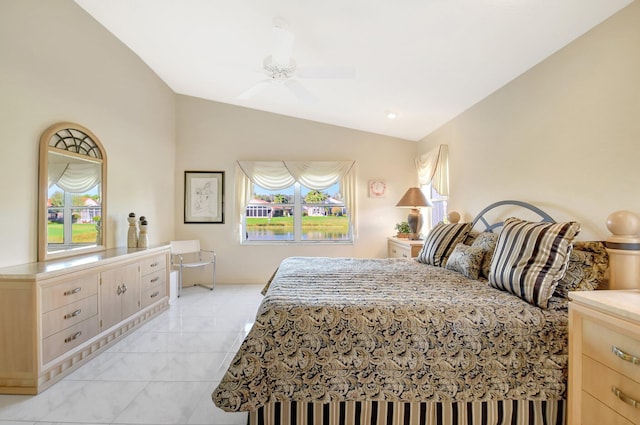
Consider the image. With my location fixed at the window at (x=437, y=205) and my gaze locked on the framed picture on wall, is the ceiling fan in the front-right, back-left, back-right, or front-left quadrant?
front-left

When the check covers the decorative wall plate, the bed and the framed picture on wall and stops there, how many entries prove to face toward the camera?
2

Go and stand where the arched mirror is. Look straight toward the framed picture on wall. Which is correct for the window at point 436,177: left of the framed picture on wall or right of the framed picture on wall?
right

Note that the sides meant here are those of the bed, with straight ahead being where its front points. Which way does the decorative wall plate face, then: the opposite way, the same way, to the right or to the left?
to the left

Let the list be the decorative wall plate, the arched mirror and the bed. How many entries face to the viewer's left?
1

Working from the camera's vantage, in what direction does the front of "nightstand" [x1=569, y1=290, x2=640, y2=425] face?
facing the viewer and to the left of the viewer

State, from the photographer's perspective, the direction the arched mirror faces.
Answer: facing the viewer and to the right of the viewer

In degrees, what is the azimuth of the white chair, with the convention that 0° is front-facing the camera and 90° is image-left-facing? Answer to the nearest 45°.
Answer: approximately 315°

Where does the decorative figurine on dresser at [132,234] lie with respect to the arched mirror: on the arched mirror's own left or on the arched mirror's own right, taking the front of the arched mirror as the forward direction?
on the arched mirror's own left

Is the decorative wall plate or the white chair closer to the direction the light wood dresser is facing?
the decorative wall plate

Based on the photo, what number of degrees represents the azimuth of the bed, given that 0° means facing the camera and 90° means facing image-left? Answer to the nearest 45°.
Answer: approximately 90°

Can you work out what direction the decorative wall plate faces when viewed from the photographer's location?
facing the viewer

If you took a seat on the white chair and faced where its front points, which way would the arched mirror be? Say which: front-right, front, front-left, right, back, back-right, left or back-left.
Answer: right

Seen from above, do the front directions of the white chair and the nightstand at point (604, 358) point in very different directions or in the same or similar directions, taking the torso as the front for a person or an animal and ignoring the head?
very different directions

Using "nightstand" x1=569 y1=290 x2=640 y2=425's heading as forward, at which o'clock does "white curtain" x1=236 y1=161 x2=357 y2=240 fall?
The white curtain is roughly at 2 o'clock from the nightstand.

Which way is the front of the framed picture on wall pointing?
toward the camera
